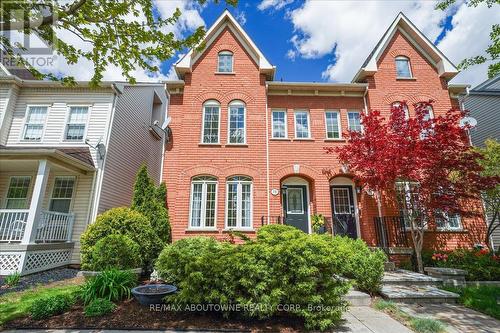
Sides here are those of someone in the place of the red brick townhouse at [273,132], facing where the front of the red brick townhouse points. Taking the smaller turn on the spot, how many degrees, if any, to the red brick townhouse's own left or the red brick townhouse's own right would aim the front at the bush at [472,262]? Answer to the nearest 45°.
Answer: approximately 90° to the red brick townhouse's own left

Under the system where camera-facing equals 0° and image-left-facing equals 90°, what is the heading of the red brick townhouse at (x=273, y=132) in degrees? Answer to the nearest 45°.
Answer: approximately 0°

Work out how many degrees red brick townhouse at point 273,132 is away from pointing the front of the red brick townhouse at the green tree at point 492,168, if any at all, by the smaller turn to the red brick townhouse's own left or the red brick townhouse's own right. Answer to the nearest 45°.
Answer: approximately 90° to the red brick townhouse's own left

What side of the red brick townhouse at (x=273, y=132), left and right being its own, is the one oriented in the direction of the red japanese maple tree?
left

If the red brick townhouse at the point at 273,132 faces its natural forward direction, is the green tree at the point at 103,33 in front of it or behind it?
in front

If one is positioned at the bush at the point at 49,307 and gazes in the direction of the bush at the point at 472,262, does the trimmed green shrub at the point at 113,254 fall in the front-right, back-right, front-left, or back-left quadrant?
front-left

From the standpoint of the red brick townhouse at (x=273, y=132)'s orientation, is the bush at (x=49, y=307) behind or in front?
in front

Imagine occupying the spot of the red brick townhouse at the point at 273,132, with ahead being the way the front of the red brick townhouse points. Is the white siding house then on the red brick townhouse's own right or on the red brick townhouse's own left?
on the red brick townhouse's own right
